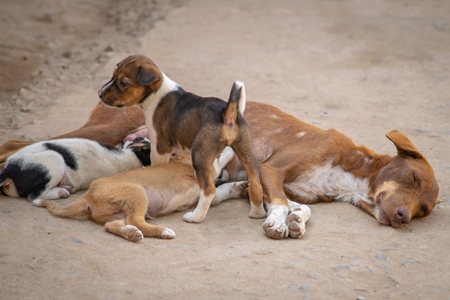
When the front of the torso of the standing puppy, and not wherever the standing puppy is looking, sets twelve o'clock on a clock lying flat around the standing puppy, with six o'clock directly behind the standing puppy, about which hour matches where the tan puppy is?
The tan puppy is roughly at 9 o'clock from the standing puppy.

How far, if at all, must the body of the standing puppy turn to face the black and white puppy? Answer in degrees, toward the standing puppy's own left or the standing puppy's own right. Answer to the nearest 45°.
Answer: approximately 45° to the standing puppy's own left

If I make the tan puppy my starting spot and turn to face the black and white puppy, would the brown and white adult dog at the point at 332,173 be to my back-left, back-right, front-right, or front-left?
back-right

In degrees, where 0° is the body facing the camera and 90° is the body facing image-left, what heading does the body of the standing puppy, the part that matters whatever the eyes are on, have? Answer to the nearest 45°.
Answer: approximately 135°

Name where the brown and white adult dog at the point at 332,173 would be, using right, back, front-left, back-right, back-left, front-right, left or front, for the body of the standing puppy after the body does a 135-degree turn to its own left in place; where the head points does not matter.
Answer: left
